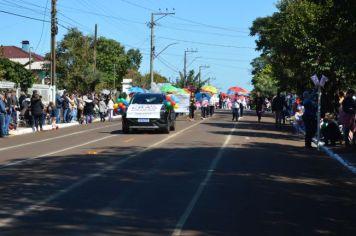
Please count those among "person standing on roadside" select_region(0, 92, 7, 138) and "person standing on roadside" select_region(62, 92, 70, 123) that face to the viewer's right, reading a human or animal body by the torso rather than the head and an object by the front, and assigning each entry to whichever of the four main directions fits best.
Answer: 2

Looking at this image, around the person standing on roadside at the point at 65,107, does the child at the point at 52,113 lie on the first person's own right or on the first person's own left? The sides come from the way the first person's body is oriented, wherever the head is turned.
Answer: on the first person's own right

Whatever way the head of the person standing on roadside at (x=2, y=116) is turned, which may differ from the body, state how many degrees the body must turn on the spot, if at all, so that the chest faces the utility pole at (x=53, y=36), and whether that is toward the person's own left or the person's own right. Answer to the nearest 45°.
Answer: approximately 90° to the person's own left

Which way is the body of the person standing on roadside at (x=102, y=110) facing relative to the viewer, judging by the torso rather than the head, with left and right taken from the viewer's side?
facing to the right of the viewer

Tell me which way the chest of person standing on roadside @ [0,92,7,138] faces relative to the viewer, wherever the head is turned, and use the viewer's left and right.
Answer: facing to the right of the viewer

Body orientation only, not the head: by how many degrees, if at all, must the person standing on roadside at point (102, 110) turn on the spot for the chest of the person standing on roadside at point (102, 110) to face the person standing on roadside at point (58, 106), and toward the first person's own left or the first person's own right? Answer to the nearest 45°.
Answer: approximately 135° to the first person's own right

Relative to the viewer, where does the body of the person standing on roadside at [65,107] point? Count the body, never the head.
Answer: to the viewer's right

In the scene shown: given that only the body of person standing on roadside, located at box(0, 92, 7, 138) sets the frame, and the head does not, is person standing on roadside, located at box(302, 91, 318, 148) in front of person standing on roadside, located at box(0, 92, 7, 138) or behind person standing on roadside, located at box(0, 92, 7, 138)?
in front

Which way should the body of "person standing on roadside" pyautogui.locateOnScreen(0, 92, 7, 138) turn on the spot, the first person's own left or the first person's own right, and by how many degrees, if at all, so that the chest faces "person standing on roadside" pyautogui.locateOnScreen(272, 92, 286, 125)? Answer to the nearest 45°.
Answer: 0° — they already face them

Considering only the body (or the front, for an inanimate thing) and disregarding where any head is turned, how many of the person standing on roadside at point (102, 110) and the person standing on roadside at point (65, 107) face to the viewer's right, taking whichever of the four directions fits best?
2
